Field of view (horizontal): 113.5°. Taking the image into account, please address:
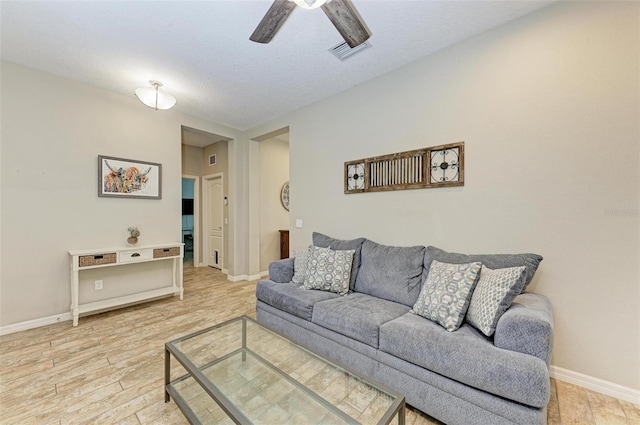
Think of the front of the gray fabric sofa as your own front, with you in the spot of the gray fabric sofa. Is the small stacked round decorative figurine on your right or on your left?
on your right

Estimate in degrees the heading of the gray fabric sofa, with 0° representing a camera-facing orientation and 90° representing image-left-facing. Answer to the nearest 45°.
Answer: approximately 45°
